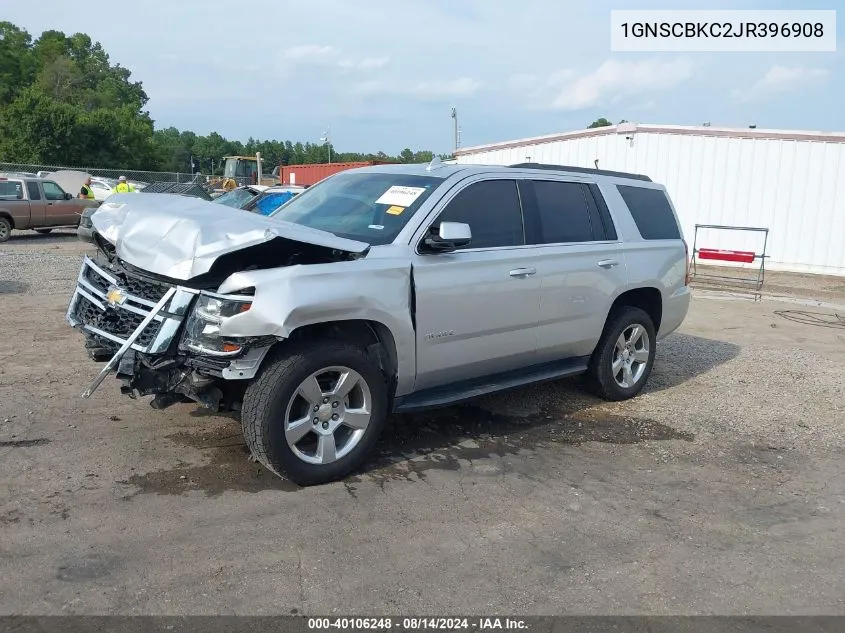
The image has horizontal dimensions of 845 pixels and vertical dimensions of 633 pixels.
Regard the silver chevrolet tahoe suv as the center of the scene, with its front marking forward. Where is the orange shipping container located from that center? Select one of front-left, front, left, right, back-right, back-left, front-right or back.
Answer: back-right

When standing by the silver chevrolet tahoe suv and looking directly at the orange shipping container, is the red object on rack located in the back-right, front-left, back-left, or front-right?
front-right

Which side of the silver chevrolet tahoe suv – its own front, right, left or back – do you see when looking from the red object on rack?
back

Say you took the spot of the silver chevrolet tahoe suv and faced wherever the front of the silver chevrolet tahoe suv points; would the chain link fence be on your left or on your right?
on your right

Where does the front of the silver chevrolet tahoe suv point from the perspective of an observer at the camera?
facing the viewer and to the left of the viewer

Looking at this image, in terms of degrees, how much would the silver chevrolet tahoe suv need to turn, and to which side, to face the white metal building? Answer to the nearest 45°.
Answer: approximately 180°
